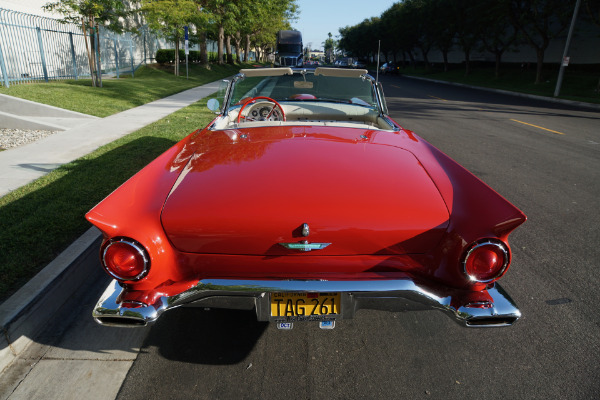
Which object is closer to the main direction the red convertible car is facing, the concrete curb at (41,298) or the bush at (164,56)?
the bush

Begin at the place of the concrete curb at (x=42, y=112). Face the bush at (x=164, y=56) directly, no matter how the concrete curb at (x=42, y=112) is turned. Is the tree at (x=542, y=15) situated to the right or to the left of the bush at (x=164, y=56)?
right

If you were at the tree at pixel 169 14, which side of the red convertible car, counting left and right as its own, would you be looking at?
front

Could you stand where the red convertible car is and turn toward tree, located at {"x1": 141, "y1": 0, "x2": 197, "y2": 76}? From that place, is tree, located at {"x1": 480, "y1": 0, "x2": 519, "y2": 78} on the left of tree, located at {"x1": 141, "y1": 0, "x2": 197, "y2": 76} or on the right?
right

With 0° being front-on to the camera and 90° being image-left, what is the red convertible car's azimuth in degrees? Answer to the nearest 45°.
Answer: approximately 180°

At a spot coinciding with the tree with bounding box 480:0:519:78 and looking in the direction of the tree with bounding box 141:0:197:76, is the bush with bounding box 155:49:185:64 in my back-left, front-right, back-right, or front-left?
front-right

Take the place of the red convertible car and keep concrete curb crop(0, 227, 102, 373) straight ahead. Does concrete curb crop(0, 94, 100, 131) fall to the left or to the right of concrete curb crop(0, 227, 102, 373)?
right

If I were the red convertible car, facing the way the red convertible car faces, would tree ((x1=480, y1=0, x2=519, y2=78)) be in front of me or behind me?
in front

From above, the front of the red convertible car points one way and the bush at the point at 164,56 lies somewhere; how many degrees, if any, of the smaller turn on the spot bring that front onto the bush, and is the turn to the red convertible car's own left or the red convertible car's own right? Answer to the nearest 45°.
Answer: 0° — it already faces it

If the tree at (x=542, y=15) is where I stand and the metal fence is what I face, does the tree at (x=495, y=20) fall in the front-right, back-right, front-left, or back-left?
back-right

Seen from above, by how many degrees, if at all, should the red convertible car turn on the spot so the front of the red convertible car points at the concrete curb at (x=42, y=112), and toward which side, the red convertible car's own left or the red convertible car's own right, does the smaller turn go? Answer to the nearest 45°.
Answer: approximately 45° to the red convertible car's own left

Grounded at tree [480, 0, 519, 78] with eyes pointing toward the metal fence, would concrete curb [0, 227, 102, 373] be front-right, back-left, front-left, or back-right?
front-left

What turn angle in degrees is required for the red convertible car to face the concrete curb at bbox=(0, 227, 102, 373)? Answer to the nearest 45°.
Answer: approximately 90° to its left

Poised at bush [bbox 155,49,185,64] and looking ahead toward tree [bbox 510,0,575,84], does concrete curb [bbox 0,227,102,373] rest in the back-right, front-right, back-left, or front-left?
front-right

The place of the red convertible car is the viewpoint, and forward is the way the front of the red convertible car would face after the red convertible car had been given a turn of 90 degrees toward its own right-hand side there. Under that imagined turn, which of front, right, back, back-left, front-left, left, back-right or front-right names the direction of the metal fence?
back-left
